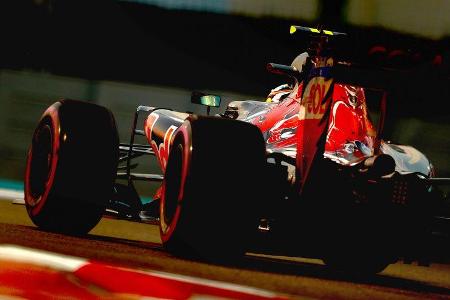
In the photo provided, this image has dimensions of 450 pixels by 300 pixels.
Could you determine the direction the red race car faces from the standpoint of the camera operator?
facing away from the viewer and to the left of the viewer
